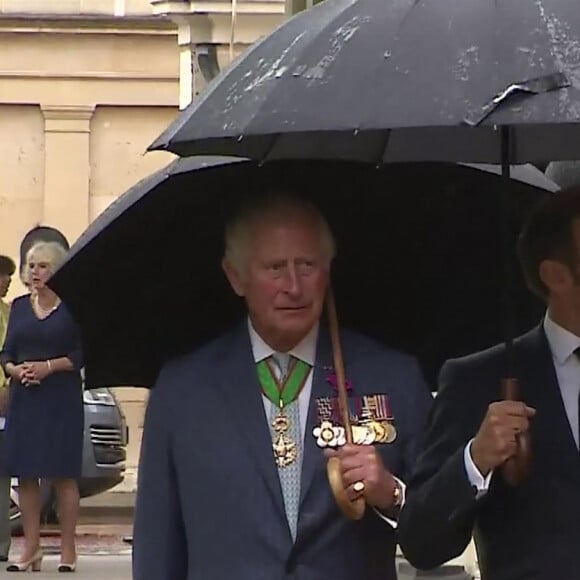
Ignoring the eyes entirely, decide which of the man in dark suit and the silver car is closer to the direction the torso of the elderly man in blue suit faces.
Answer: the man in dark suit

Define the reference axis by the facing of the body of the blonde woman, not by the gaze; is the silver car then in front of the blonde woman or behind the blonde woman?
behind

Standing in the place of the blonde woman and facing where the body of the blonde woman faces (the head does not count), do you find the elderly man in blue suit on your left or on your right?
on your left

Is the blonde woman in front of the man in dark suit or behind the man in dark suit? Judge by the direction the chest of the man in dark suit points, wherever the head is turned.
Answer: behind

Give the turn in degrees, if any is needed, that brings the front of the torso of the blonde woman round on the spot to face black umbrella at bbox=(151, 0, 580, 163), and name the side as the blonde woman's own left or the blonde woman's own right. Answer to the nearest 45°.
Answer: approximately 45° to the blonde woman's own left
